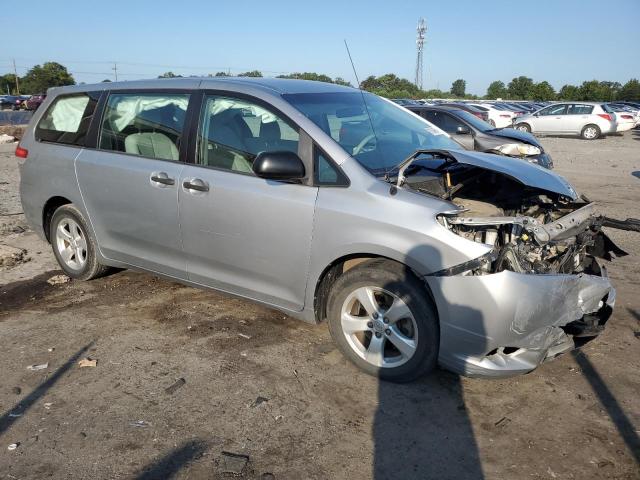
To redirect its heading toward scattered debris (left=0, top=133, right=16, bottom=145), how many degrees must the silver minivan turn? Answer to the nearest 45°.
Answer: approximately 180°

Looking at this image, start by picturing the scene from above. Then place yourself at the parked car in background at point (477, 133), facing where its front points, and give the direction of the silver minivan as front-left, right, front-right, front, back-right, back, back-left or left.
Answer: front-right

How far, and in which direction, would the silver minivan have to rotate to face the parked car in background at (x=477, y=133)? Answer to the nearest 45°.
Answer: approximately 135° to its left

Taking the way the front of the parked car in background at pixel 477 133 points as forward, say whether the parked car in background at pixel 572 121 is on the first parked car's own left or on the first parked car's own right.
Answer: on the first parked car's own left

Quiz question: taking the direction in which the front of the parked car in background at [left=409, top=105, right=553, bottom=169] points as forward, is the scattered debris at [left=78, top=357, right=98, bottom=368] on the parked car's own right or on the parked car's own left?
on the parked car's own right

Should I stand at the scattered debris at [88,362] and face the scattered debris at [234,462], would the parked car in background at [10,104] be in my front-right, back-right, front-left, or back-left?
back-left

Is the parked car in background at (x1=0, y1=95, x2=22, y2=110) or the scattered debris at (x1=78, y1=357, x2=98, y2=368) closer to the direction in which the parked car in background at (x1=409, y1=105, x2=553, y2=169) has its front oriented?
the scattered debris

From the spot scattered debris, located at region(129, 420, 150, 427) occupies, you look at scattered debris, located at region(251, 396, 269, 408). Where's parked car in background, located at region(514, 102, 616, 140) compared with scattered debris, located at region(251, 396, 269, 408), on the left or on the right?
left

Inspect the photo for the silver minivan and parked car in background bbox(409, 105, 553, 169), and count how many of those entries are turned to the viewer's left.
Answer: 0

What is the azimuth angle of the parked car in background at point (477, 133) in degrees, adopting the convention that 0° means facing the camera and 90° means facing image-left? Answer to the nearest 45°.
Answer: approximately 315°

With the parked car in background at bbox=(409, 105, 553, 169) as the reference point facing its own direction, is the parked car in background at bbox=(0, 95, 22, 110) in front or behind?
behind
